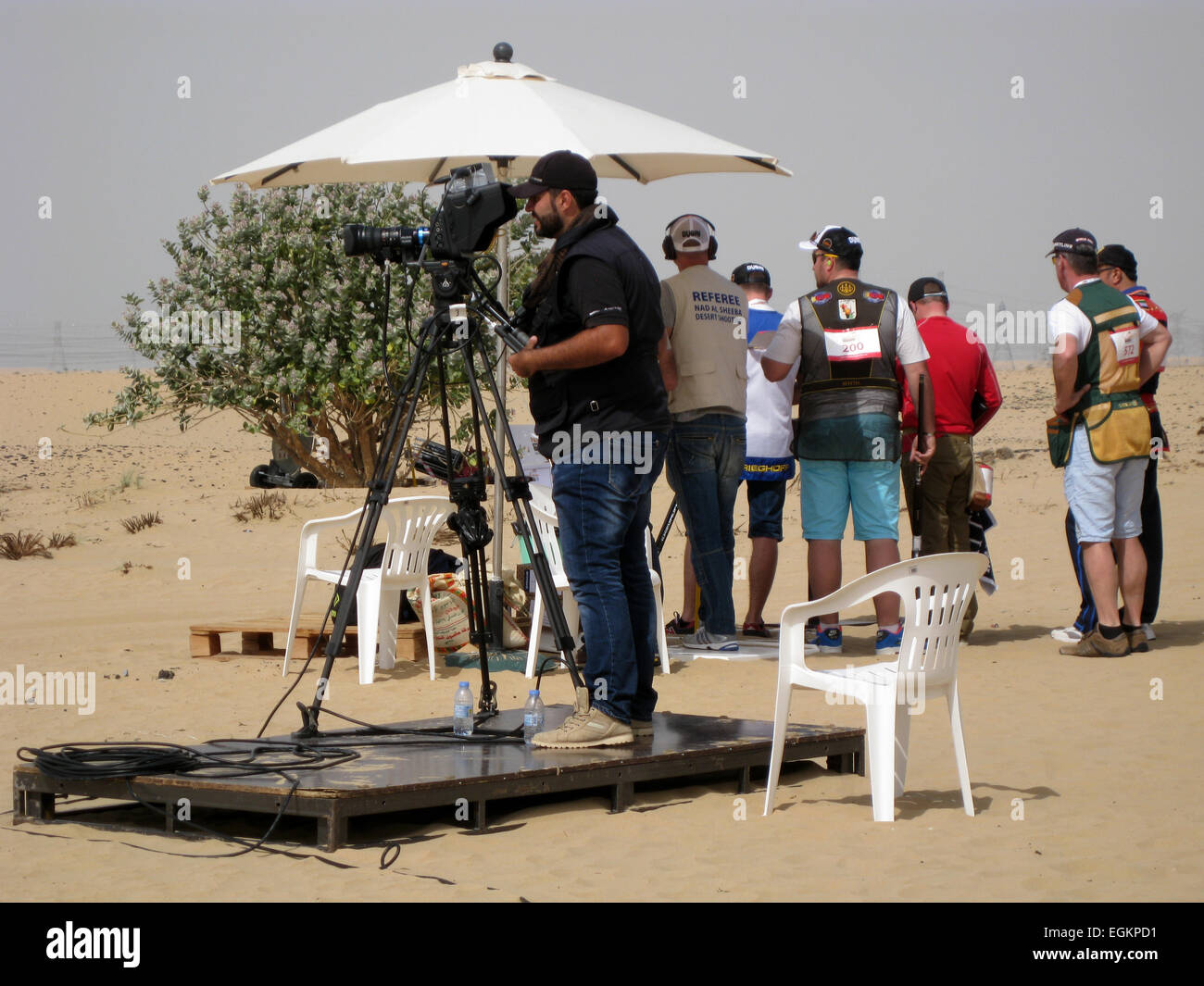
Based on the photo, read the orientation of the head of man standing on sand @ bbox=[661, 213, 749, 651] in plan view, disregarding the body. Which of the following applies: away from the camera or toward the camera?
away from the camera

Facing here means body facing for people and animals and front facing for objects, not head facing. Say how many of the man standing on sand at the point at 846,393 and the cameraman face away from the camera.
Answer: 1

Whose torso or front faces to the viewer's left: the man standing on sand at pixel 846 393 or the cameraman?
the cameraman

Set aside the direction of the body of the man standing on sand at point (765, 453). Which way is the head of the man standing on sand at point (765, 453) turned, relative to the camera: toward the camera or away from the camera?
away from the camera

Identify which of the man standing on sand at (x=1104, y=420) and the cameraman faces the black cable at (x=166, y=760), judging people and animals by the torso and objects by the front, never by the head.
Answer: the cameraman

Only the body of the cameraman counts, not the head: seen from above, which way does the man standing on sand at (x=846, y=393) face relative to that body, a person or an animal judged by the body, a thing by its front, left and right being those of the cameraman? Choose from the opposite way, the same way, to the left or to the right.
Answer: to the right

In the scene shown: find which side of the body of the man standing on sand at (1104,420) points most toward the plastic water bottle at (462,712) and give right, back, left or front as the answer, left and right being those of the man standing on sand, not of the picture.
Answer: left

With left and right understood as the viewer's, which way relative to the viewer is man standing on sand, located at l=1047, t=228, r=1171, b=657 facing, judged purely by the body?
facing away from the viewer and to the left of the viewer

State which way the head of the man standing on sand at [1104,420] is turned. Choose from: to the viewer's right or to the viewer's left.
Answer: to the viewer's left

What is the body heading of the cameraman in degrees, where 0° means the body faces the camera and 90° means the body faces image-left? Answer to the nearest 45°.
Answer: approximately 90°

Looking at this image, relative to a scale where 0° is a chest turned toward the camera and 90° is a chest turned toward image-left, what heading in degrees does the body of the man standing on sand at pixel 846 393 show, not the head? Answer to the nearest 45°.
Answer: approximately 180°

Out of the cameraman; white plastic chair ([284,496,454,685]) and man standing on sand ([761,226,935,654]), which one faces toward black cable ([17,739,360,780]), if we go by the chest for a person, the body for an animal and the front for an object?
the cameraman
